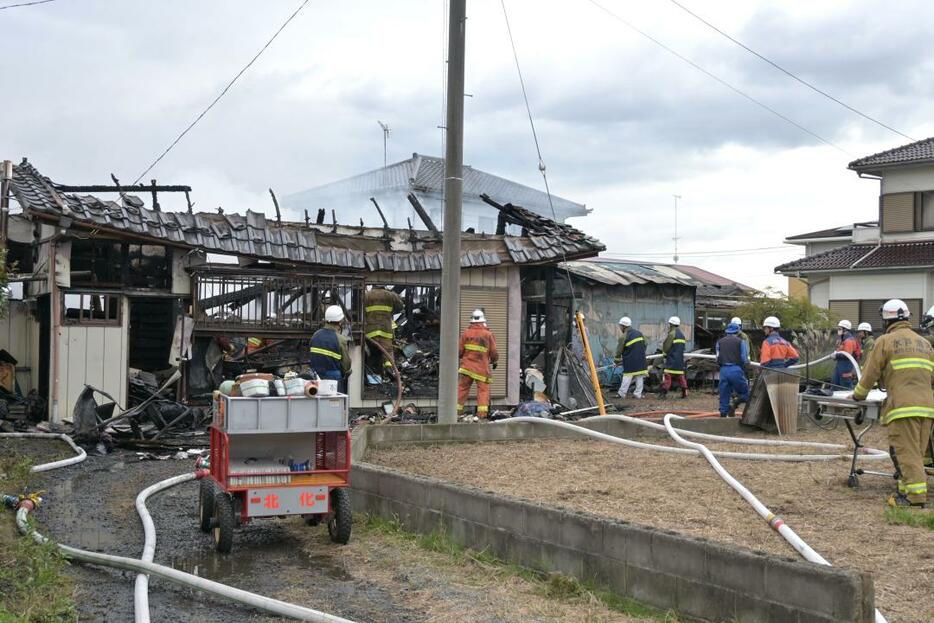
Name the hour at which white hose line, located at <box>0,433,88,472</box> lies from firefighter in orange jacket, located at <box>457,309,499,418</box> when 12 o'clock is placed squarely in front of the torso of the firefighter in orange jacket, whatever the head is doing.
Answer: The white hose line is roughly at 8 o'clock from the firefighter in orange jacket.

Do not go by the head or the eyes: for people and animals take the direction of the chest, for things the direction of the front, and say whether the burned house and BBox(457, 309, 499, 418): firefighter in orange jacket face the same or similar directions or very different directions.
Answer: very different directions

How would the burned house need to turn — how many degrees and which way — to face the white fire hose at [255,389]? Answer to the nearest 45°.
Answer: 0° — it already faces it

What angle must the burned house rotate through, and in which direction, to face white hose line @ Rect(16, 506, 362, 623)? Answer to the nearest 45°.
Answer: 0° — it already faces it

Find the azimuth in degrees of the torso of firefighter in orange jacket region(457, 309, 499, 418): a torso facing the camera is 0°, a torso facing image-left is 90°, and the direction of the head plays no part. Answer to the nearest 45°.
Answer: approximately 180°

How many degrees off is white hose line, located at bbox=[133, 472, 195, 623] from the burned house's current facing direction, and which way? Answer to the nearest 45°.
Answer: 0° — it already faces it

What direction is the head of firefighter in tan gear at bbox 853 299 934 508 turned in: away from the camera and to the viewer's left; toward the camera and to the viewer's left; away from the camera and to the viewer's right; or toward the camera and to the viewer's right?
away from the camera and to the viewer's left

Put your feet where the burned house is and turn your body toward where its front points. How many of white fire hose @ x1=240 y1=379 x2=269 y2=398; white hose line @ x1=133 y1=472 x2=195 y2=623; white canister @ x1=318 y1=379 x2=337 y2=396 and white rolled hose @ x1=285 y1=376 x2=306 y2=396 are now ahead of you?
4

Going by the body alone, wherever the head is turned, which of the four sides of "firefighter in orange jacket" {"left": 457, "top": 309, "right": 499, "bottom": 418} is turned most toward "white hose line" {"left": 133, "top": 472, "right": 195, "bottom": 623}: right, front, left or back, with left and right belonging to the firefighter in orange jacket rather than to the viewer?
back

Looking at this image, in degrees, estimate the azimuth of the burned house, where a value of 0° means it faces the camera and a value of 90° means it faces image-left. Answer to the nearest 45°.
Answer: approximately 0°

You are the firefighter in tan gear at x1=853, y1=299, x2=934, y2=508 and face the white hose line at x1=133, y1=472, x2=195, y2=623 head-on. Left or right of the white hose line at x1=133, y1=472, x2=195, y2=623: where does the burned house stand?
right
